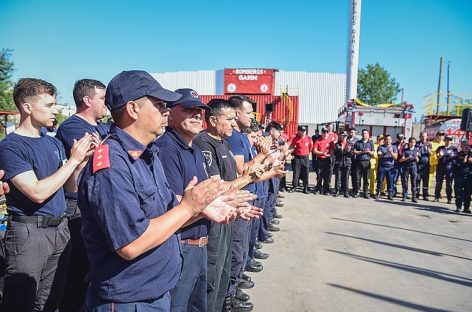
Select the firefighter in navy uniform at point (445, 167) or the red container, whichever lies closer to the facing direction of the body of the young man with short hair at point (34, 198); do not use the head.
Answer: the firefighter in navy uniform

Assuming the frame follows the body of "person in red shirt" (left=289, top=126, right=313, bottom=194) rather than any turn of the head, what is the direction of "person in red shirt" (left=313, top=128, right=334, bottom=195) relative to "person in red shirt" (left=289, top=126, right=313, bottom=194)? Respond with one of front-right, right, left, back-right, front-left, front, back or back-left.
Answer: left

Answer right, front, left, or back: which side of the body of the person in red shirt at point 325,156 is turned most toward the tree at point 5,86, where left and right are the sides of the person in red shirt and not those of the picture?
right

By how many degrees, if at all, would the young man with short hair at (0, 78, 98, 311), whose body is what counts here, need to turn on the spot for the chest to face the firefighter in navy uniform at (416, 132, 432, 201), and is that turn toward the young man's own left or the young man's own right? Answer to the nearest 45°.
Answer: approximately 45° to the young man's own left

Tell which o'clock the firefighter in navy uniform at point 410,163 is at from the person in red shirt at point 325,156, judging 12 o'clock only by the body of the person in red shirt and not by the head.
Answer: The firefighter in navy uniform is roughly at 9 o'clock from the person in red shirt.

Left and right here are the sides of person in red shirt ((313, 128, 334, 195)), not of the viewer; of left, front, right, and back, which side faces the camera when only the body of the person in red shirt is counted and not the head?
front

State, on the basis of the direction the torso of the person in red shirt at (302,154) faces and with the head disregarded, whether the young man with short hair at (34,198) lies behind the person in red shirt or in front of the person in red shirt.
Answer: in front

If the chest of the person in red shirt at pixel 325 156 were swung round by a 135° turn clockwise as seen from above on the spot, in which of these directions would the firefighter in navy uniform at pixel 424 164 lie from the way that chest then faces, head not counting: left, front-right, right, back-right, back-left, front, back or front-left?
back-right

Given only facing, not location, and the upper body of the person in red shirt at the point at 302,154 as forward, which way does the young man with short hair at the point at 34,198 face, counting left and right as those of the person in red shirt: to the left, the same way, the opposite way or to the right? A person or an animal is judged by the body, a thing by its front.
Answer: to the left

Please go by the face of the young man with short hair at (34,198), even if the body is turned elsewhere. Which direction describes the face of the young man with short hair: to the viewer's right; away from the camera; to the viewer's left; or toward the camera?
to the viewer's right

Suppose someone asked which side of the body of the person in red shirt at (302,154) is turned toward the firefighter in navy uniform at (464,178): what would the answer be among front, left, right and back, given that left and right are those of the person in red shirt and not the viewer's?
left

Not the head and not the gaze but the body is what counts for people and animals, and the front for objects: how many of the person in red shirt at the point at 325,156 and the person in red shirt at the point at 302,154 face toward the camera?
2

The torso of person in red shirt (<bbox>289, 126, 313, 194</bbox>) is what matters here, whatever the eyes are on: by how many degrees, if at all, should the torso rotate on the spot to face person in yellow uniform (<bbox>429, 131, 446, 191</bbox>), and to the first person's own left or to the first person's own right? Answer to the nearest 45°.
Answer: approximately 90° to the first person's own left

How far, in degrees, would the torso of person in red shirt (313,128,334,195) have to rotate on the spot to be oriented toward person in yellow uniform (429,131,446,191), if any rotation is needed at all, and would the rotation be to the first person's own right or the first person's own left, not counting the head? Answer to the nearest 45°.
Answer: approximately 90° to the first person's own left

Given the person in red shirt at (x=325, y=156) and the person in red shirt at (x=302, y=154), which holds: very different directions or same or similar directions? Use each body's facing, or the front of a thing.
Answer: same or similar directions

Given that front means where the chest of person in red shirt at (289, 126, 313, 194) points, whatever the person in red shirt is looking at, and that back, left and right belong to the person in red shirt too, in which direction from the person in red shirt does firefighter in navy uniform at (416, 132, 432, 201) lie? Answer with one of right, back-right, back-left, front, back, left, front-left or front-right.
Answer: left
